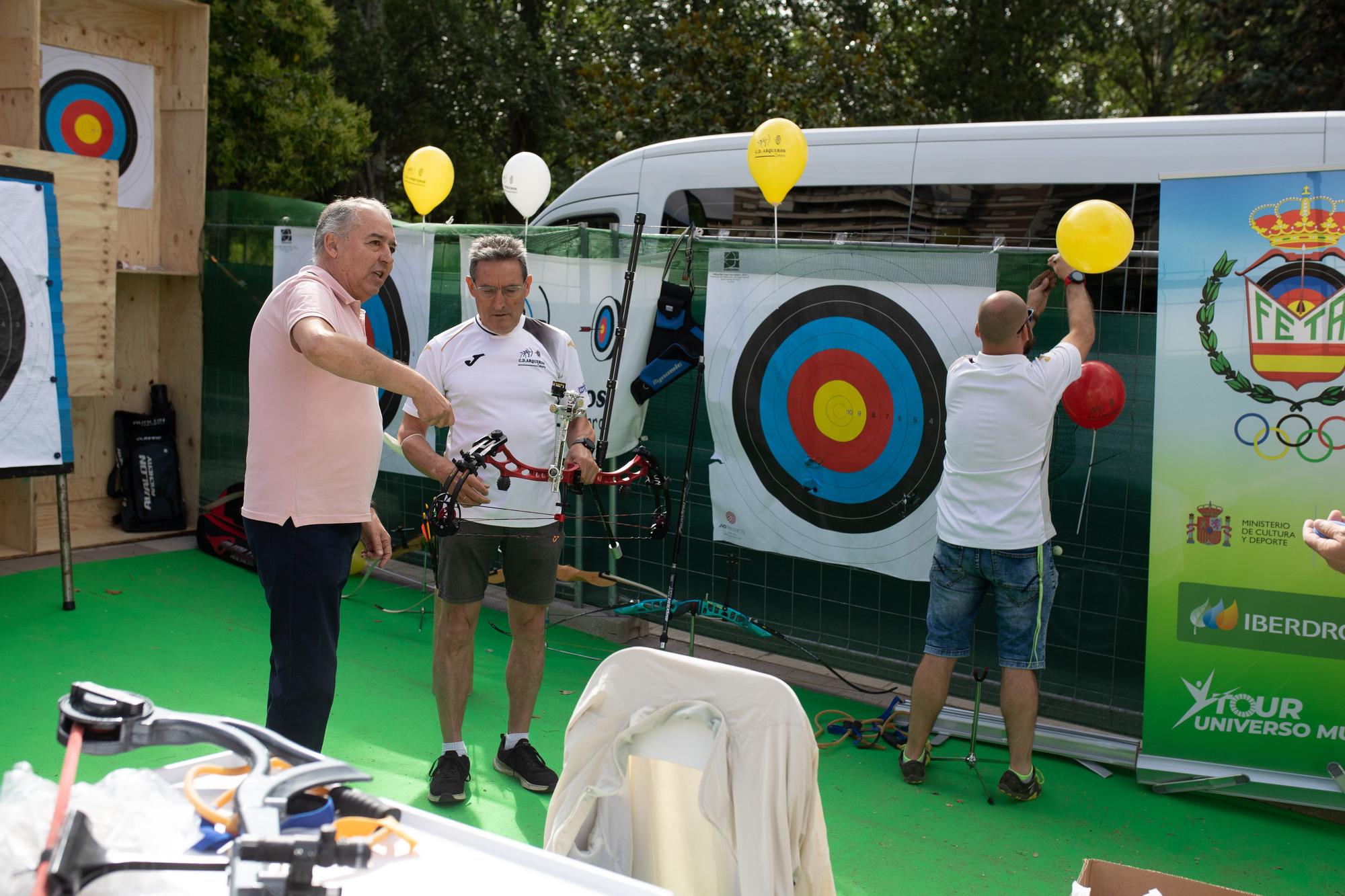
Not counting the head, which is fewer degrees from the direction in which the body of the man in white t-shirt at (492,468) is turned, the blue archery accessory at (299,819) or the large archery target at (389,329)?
the blue archery accessory

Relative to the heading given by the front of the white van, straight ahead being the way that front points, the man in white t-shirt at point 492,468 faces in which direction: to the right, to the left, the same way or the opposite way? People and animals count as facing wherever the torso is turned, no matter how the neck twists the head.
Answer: to the left

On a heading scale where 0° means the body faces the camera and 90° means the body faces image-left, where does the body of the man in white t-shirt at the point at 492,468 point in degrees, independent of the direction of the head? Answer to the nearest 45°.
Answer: approximately 0°

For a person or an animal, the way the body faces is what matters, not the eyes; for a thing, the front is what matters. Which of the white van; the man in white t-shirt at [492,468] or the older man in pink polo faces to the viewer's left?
the white van

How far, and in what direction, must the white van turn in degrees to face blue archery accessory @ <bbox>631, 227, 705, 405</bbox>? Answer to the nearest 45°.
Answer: approximately 45° to its left

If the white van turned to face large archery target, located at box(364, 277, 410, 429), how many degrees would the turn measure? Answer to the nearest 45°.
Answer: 0° — it already faces it

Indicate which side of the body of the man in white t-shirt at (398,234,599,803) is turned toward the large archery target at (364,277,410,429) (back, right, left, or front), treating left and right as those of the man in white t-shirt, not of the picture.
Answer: back

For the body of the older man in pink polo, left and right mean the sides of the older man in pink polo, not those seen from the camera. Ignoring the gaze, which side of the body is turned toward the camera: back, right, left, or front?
right

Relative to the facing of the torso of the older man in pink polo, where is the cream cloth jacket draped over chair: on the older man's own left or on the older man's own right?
on the older man's own right

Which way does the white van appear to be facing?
to the viewer's left

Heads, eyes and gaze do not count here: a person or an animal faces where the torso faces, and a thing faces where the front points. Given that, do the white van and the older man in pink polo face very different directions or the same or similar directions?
very different directions

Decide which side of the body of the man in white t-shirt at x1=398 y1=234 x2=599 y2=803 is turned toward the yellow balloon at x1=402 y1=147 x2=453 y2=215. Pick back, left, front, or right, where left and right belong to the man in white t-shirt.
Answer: back
